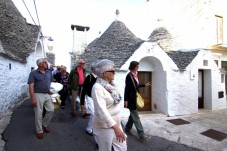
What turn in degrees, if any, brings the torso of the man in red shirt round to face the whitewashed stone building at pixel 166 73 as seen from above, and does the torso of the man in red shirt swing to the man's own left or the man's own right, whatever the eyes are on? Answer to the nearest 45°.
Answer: approximately 90° to the man's own left

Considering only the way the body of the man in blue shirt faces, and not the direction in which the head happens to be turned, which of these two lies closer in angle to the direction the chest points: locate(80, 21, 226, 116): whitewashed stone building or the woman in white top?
the woman in white top

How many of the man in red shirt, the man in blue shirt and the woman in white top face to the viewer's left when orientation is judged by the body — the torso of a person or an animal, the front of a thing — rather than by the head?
0

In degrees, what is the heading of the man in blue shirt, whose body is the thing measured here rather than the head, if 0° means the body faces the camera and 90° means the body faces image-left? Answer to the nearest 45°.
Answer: approximately 315°

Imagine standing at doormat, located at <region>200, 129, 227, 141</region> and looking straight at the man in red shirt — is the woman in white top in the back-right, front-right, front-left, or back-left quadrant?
front-left

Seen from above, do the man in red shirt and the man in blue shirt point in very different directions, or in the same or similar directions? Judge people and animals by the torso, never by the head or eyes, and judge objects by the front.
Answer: same or similar directions

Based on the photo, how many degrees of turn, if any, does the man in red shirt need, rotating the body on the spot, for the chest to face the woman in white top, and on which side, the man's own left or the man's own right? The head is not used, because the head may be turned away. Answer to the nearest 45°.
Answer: approximately 45° to the man's own right

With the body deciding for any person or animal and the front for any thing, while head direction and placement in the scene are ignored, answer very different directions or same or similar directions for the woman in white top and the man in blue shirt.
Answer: same or similar directions

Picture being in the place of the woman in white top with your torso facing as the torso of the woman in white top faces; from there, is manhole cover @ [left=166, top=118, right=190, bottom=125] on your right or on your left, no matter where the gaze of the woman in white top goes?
on your left
